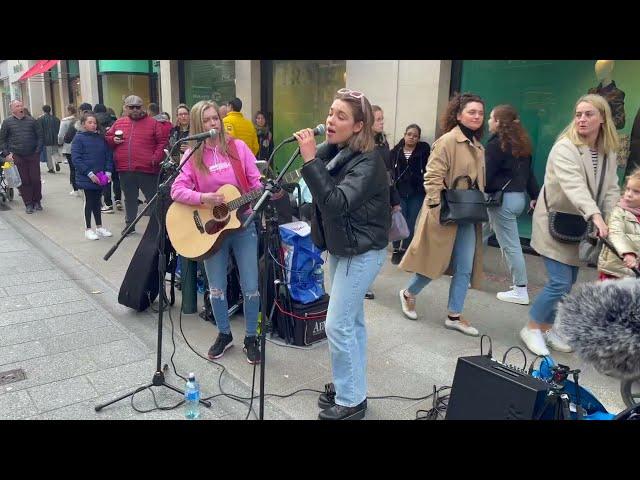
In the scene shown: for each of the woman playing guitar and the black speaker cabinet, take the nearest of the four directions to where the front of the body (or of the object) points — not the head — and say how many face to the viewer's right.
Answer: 0

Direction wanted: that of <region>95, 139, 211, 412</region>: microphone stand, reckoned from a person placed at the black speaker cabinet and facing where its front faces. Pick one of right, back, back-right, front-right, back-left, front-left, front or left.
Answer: front-right

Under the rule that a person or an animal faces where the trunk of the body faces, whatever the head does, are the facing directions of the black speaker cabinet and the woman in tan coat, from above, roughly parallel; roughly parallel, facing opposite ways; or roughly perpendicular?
roughly perpendicular

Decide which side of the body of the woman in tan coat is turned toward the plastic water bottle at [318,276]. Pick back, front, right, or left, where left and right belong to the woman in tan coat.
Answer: right

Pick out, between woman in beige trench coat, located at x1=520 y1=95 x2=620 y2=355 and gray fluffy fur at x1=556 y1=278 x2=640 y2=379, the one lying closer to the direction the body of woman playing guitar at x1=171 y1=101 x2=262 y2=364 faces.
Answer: the gray fluffy fur

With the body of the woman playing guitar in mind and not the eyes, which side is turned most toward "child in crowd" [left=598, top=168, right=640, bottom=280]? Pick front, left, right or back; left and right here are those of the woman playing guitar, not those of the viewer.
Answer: left

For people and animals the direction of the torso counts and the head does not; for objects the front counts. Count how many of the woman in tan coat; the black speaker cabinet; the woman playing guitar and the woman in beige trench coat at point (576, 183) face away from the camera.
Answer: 0

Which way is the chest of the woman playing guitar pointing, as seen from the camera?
toward the camera

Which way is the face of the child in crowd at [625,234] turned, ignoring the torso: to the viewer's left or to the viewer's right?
to the viewer's left

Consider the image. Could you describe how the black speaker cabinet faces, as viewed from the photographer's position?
facing the viewer and to the left of the viewer

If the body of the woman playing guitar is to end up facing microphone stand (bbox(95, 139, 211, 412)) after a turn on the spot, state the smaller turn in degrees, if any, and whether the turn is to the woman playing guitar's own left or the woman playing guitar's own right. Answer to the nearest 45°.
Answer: approximately 45° to the woman playing guitar's own right
